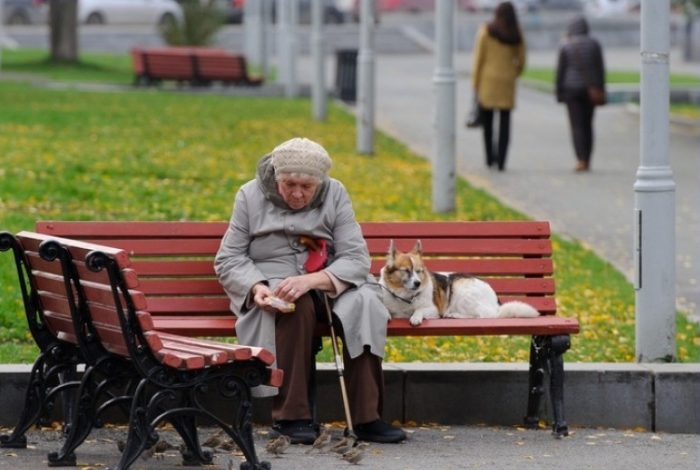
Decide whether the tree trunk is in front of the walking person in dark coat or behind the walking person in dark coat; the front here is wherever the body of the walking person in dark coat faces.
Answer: in front

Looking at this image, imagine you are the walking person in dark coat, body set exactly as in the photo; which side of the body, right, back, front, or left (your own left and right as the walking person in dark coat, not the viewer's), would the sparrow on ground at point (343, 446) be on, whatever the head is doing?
back

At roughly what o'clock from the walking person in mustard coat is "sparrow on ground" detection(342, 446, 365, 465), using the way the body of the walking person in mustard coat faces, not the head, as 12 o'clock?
The sparrow on ground is roughly at 6 o'clock from the walking person in mustard coat.

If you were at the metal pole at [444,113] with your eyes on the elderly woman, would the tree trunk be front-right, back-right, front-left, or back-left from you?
back-right

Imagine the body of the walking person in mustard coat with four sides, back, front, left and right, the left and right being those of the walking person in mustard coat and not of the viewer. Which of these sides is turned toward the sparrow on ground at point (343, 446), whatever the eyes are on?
back

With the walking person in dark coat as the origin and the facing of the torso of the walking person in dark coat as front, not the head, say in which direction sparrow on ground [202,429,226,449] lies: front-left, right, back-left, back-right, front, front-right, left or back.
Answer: back

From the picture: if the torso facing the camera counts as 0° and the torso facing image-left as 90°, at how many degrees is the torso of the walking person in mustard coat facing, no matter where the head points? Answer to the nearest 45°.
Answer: approximately 180°
